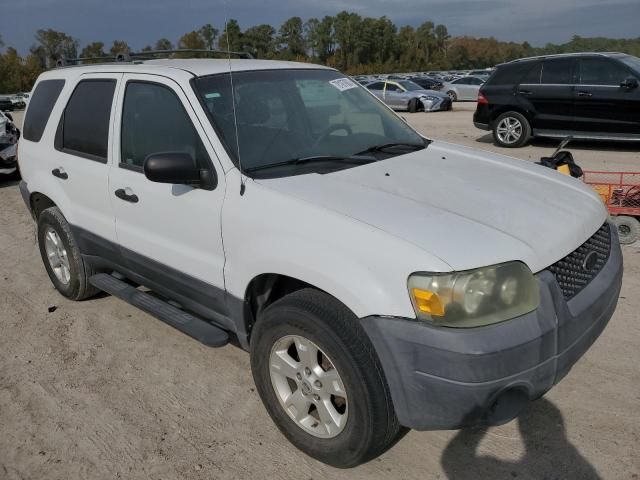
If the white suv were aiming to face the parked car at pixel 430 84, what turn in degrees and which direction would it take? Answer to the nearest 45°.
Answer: approximately 135° to its left

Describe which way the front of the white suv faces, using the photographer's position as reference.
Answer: facing the viewer and to the right of the viewer

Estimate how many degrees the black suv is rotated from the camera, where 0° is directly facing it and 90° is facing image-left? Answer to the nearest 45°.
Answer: approximately 270°

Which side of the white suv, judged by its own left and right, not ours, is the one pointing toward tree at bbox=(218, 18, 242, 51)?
back

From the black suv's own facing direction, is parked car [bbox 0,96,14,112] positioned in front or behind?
behind

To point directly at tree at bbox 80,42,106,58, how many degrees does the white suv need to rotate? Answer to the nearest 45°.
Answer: approximately 180°
